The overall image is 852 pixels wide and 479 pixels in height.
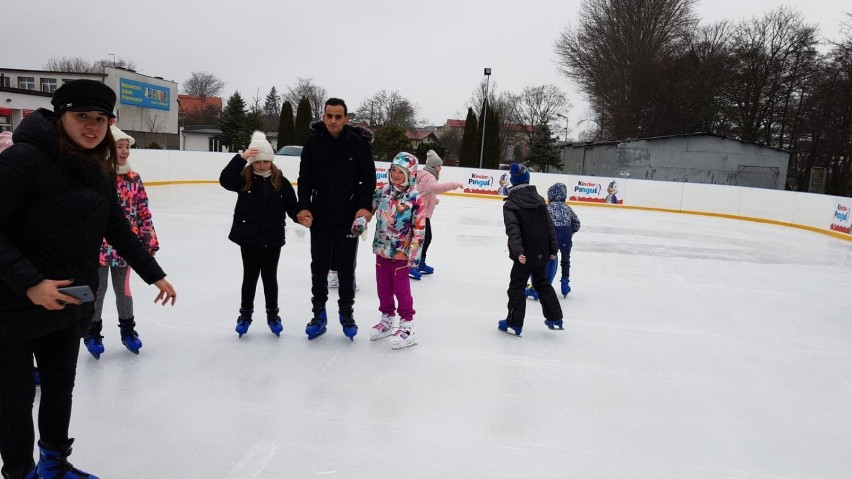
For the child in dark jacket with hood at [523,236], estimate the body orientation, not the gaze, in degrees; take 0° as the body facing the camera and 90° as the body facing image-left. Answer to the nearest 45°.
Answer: approximately 135°

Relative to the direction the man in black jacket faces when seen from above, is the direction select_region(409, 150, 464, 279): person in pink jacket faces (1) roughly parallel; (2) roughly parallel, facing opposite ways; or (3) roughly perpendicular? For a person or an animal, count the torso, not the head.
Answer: roughly perpendicular

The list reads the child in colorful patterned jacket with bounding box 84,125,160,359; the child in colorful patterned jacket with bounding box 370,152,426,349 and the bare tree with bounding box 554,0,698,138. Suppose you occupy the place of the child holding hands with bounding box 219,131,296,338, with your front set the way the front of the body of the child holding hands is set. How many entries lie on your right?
1

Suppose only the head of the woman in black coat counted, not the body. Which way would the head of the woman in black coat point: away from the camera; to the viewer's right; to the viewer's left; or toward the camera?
toward the camera

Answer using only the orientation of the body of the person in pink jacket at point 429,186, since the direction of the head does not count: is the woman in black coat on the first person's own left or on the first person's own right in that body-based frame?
on the first person's own right

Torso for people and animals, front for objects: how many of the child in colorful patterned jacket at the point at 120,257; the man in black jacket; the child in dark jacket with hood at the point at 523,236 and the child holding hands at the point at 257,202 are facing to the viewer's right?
0

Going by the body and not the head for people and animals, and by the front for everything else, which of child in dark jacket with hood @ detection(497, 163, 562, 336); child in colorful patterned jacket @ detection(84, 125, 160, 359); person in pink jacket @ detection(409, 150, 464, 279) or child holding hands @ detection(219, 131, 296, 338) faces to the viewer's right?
the person in pink jacket

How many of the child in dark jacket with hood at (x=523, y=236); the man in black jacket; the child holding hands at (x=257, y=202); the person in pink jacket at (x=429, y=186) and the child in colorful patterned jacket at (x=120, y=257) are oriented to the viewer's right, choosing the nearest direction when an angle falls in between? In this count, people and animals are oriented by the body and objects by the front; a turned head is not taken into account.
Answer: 1

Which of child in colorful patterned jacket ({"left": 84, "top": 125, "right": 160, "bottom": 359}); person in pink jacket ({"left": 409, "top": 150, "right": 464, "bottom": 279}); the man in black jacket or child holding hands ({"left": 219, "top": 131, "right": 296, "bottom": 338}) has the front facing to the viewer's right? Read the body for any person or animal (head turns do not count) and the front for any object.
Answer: the person in pink jacket

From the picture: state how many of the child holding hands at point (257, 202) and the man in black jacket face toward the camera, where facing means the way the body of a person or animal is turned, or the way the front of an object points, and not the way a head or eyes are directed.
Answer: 2

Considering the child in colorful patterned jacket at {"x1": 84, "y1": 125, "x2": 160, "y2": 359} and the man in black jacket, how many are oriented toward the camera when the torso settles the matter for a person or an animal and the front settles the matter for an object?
2

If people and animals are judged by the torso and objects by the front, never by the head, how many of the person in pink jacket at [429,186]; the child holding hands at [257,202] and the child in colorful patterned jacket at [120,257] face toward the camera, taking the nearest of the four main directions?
2

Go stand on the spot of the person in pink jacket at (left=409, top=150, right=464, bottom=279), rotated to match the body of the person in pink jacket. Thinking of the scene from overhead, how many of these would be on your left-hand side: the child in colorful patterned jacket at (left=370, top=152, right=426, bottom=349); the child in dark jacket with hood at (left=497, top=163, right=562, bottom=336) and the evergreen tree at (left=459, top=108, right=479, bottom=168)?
1

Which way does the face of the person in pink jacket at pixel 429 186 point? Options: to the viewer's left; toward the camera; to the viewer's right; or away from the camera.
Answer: to the viewer's right

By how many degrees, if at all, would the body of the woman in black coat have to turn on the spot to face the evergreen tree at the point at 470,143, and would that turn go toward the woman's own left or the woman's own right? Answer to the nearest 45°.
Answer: approximately 90° to the woman's own left

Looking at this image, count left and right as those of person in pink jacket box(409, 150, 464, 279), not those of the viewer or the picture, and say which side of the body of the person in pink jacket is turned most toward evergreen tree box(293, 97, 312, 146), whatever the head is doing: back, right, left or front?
left

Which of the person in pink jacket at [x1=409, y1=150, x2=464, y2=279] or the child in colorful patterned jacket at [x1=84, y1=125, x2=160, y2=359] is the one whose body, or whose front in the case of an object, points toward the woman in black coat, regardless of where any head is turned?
the child in colorful patterned jacket

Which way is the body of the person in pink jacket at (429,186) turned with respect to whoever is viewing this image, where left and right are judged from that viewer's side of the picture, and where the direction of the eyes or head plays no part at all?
facing to the right of the viewer

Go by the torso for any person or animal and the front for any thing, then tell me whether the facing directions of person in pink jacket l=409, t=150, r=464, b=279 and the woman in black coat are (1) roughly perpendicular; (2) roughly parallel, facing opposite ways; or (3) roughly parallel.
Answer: roughly parallel

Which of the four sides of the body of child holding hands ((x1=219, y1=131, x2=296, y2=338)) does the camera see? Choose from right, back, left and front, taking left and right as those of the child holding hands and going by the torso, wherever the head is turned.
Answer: front

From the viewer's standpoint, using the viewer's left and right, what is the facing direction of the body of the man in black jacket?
facing the viewer

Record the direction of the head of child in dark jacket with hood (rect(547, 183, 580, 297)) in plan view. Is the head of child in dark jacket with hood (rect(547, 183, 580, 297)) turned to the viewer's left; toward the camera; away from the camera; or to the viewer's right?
away from the camera
